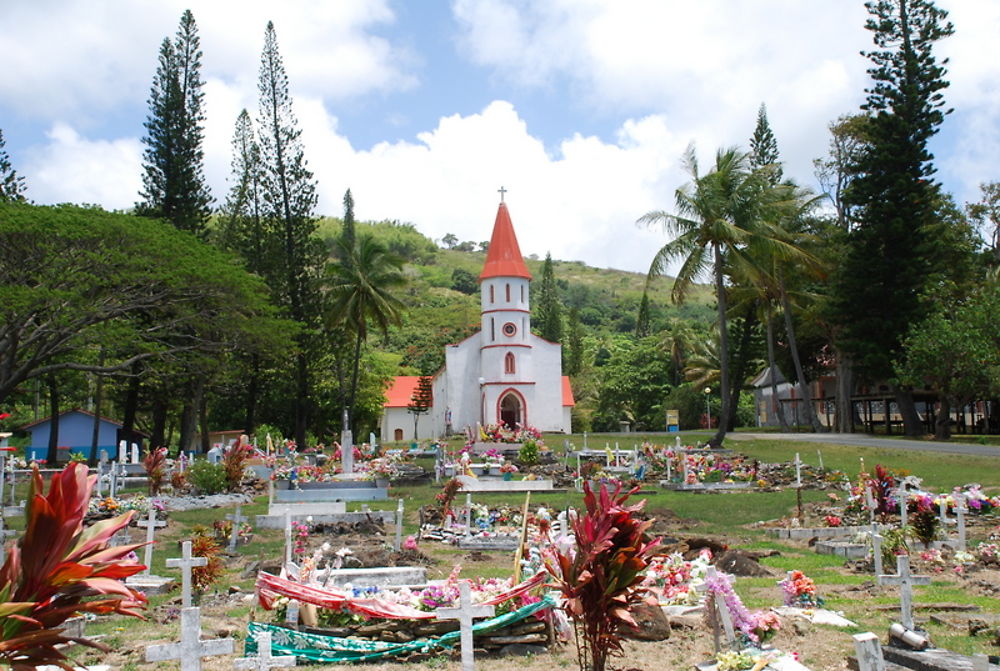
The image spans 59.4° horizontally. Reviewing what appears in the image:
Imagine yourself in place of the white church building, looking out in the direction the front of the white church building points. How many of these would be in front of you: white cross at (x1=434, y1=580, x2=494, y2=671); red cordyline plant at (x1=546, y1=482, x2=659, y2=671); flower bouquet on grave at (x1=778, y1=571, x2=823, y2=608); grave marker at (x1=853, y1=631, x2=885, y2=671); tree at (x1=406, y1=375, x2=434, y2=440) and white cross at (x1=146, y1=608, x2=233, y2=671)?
5

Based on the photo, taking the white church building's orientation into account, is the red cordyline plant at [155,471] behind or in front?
in front

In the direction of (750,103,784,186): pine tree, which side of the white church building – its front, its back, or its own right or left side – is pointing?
left

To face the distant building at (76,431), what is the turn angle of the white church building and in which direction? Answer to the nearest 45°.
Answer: approximately 90° to its right

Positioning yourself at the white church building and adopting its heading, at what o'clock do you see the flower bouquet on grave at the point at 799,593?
The flower bouquet on grave is roughly at 12 o'clock from the white church building.

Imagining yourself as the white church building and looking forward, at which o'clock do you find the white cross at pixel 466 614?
The white cross is roughly at 12 o'clock from the white church building.

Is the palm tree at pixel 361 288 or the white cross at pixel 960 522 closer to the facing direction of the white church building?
the white cross

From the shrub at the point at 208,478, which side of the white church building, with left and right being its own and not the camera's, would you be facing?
front

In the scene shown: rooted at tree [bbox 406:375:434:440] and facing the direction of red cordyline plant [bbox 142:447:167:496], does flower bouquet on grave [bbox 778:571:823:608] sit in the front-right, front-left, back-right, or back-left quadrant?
front-left

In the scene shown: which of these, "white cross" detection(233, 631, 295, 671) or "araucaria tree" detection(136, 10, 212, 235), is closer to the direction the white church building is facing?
the white cross

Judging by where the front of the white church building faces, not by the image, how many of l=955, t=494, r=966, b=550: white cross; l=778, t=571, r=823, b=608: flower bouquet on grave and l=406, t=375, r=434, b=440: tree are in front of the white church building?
2

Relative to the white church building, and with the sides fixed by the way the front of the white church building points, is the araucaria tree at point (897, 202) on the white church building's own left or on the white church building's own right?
on the white church building's own left

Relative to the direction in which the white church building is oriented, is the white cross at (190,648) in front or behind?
in front

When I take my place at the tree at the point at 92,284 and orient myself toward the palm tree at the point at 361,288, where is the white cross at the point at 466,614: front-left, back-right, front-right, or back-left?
back-right

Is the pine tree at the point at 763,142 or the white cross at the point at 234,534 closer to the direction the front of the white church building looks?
the white cross

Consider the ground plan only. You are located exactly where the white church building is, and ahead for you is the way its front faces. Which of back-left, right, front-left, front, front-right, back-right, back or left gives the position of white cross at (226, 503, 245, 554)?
front

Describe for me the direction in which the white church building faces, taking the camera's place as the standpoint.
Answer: facing the viewer
